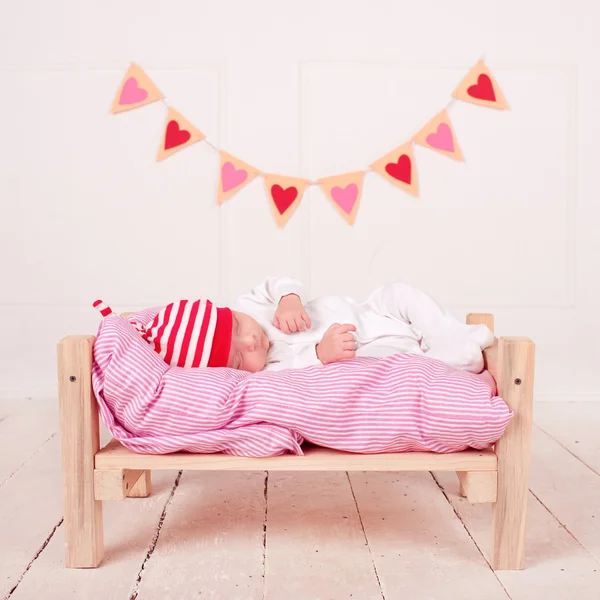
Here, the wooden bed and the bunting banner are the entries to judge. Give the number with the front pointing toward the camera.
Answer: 1

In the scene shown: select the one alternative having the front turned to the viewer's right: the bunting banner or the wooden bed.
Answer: the wooden bed

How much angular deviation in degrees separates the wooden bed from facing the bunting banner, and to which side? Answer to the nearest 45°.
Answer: approximately 90° to its left

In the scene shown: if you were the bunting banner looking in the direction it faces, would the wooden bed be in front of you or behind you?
in front

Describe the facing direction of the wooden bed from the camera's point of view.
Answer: facing to the right of the viewer

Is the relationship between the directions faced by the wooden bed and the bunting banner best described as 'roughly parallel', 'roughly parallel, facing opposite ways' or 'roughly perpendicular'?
roughly perpendicular

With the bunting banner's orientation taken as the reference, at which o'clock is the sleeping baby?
The sleeping baby is roughly at 12 o'clock from the bunting banner.

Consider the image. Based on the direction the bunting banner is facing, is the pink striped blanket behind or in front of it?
in front

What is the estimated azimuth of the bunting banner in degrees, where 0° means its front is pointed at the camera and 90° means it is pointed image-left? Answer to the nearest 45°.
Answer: approximately 0°
